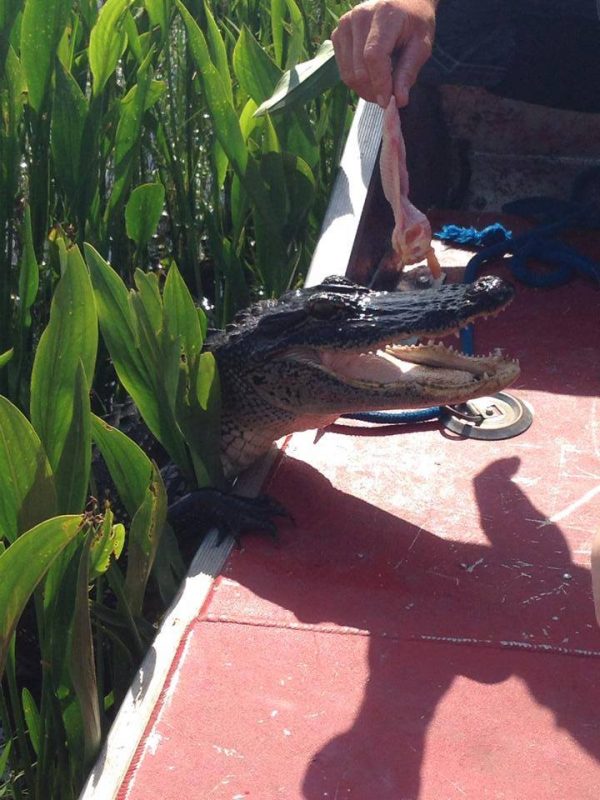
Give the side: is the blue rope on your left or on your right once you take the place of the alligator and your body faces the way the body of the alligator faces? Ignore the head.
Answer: on your left

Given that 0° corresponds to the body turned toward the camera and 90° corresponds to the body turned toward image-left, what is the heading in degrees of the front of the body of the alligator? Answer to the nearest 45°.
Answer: approximately 270°
